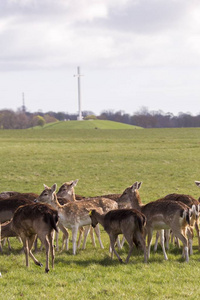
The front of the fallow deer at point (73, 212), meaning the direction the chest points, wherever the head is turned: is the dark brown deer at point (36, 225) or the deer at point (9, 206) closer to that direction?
the deer

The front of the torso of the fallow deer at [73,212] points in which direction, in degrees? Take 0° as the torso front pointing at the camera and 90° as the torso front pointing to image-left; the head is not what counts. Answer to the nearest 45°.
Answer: approximately 90°

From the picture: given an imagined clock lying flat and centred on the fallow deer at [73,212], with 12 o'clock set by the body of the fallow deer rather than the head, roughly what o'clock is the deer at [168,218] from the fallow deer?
The deer is roughly at 7 o'clock from the fallow deer.

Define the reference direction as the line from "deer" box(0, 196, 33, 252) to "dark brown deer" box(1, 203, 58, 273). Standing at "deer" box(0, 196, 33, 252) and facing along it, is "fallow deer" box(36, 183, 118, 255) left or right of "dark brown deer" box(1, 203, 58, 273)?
left

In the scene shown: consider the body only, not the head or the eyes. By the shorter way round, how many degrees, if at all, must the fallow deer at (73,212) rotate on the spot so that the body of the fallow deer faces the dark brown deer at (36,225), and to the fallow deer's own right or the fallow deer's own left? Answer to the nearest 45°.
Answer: approximately 45° to the fallow deer's own left

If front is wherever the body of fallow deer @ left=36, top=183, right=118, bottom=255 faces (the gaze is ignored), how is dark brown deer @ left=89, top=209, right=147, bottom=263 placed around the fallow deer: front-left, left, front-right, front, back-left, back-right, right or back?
back-left

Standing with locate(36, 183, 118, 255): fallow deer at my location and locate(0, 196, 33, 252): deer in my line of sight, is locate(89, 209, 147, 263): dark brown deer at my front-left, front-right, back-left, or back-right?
back-left

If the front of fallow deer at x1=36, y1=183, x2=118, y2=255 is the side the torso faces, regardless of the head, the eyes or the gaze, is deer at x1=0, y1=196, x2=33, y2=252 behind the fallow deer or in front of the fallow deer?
in front

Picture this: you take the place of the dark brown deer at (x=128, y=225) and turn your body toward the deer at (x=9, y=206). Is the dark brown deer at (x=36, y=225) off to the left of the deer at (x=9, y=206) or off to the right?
left
